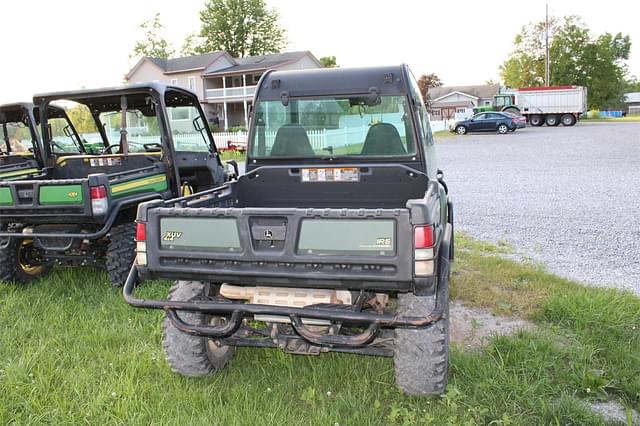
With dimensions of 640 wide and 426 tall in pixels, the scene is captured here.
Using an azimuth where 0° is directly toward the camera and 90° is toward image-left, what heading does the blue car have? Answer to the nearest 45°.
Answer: approximately 90°

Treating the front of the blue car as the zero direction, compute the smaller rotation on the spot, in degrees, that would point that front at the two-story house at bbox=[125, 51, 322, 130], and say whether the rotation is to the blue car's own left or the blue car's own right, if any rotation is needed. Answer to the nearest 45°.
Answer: approximately 45° to the blue car's own right

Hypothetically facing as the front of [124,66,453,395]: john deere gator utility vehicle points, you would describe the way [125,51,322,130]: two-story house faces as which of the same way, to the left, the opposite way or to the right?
the opposite way

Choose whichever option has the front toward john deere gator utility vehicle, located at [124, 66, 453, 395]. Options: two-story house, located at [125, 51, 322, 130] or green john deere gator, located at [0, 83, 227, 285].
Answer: the two-story house

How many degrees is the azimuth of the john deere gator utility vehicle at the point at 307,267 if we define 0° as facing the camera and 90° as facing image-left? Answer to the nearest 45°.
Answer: approximately 180°

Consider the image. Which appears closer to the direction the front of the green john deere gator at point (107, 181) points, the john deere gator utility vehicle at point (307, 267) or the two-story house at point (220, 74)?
the two-story house

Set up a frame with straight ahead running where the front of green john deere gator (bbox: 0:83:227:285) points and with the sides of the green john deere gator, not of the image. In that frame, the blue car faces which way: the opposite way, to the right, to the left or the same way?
to the left

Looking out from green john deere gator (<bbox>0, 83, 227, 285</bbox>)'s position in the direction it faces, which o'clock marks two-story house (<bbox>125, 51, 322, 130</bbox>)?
The two-story house is roughly at 11 o'clock from the green john deere gator.

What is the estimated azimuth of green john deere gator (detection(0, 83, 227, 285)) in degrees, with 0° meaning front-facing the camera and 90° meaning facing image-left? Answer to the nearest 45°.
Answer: approximately 225°

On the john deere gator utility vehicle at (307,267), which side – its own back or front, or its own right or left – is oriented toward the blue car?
front

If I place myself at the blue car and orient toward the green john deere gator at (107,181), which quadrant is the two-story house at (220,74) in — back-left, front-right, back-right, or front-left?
back-right

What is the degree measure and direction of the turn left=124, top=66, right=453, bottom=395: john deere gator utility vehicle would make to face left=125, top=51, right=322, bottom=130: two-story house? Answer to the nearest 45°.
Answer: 0° — it already faces it
